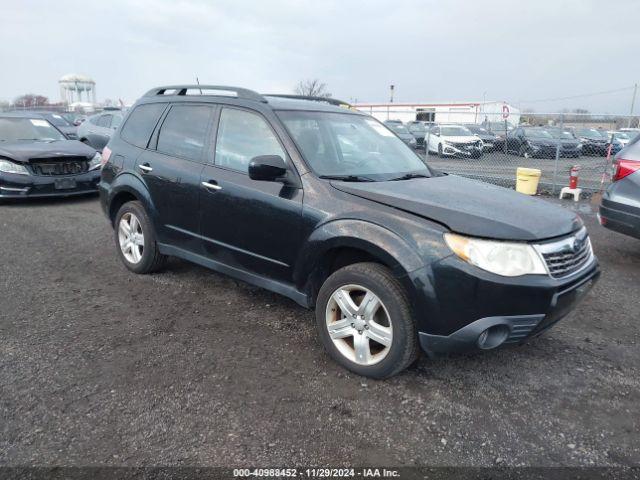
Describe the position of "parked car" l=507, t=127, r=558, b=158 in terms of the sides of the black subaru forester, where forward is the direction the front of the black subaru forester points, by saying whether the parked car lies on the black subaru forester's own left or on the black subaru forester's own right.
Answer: on the black subaru forester's own left

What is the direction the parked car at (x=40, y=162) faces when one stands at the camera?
facing the viewer and to the right of the viewer

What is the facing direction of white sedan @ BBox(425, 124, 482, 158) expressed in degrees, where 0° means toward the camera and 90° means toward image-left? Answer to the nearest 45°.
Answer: approximately 315°

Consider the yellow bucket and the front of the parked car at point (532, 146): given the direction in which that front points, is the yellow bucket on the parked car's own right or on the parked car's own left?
on the parked car's own right

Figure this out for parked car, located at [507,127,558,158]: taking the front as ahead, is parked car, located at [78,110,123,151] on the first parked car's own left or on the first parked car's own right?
on the first parked car's own right
